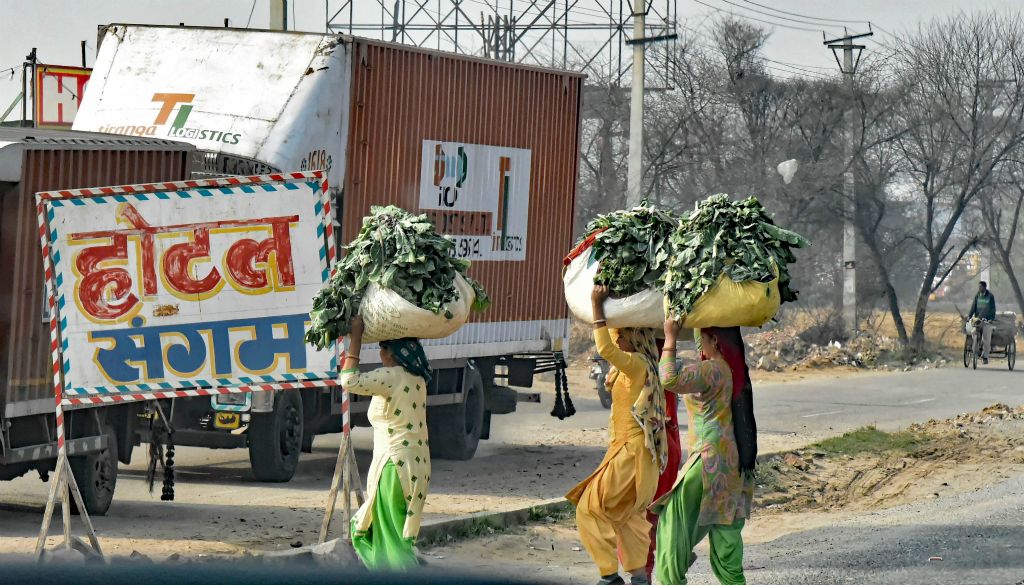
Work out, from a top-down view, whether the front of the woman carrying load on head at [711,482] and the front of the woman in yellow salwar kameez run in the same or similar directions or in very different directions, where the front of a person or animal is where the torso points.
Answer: same or similar directions

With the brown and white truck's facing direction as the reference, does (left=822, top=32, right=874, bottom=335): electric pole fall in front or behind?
behind

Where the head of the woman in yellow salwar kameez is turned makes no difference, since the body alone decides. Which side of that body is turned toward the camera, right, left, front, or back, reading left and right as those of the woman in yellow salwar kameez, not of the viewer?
left

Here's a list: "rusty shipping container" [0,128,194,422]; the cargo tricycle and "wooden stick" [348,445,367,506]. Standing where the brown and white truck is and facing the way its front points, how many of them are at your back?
1

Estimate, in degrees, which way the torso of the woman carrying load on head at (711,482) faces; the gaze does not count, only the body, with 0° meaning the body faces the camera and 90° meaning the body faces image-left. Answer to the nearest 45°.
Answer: approximately 90°

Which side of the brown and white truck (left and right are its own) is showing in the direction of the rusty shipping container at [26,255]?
front

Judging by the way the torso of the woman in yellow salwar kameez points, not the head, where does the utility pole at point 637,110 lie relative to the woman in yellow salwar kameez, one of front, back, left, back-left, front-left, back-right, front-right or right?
right

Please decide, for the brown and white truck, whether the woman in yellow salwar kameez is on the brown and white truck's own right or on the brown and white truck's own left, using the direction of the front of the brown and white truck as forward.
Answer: on the brown and white truck's own left

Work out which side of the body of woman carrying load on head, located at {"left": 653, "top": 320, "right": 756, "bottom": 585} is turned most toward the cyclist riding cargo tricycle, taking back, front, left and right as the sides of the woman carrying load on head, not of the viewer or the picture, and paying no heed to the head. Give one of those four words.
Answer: right

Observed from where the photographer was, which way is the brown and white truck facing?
facing the viewer and to the left of the viewer
